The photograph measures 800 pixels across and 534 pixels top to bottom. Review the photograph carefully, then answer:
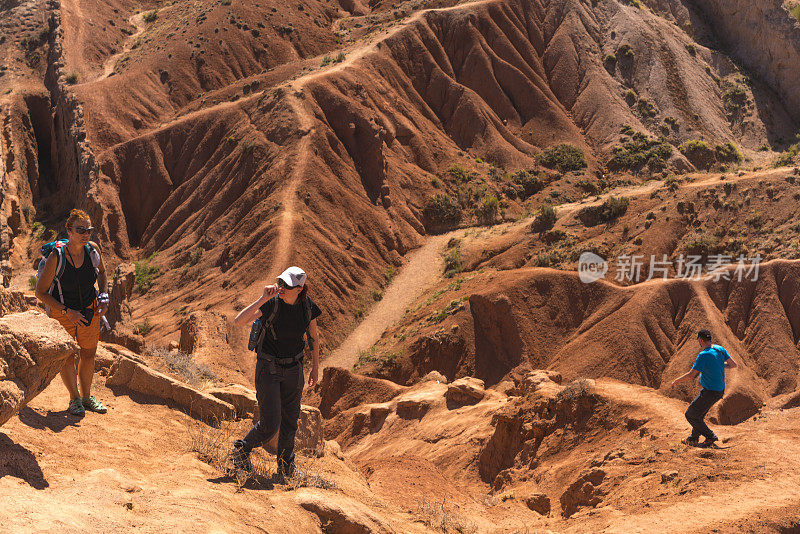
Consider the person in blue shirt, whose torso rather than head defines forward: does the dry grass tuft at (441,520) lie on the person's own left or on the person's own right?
on the person's own left

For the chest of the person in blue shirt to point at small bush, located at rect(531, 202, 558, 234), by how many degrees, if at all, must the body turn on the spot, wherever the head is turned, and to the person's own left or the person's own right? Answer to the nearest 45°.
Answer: approximately 45° to the person's own right

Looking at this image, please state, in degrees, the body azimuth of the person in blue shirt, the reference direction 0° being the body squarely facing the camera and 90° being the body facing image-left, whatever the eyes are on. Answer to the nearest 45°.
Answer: approximately 135°

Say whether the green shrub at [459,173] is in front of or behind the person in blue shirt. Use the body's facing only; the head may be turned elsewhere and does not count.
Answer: in front

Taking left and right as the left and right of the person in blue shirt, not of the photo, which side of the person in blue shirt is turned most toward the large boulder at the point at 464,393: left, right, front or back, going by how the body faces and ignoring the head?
front

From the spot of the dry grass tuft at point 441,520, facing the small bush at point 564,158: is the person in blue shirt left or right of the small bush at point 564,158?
right

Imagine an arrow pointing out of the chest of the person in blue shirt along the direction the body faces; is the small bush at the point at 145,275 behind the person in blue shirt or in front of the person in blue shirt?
in front
